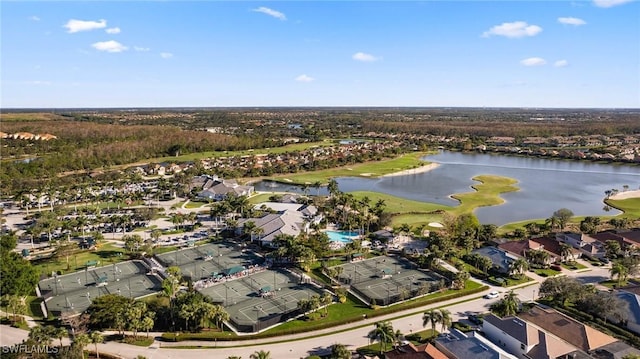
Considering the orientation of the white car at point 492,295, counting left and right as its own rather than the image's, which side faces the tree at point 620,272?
back

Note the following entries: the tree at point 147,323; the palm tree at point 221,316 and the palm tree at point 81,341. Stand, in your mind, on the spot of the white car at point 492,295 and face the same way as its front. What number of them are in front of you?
3

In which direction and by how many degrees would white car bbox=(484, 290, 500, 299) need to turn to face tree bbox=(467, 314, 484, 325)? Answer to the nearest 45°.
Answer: approximately 45° to its left

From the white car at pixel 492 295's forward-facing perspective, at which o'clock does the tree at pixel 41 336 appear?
The tree is roughly at 12 o'clock from the white car.

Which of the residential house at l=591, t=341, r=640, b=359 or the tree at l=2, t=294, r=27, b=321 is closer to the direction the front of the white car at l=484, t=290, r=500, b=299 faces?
the tree

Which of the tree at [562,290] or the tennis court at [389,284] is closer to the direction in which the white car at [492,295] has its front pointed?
the tennis court
